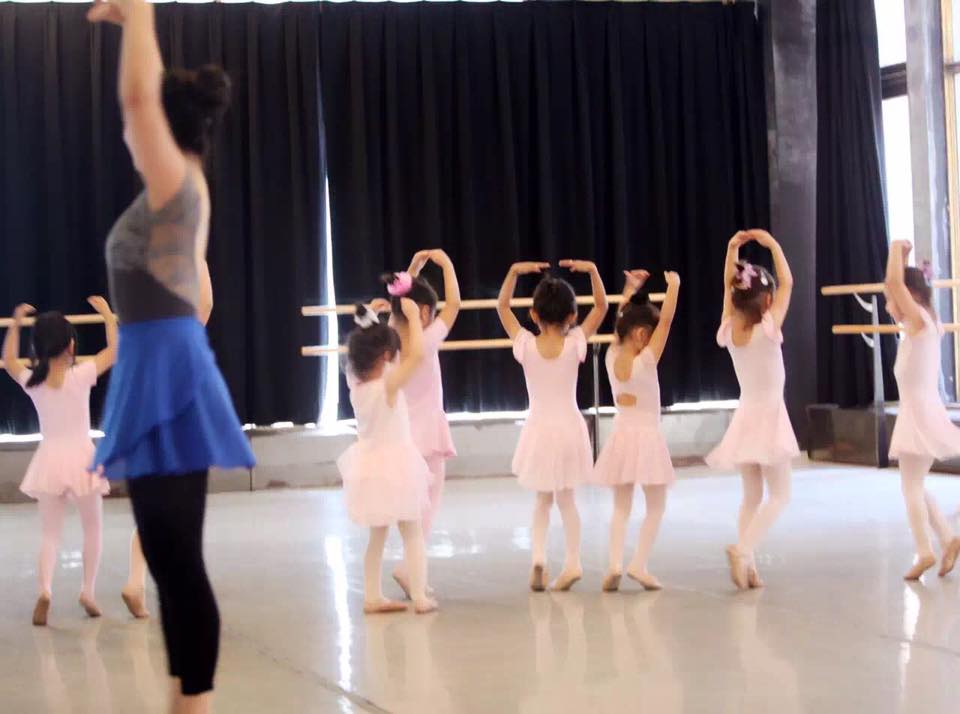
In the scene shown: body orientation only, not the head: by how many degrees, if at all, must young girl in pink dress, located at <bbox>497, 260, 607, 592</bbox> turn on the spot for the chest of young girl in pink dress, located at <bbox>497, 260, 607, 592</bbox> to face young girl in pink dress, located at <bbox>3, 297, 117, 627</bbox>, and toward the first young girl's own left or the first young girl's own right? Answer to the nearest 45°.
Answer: approximately 90° to the first young girl's own left

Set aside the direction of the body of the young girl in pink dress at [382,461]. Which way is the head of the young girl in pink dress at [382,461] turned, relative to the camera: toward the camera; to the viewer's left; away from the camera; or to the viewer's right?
away from the camera

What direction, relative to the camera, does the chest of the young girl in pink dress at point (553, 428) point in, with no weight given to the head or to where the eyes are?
away from the camera

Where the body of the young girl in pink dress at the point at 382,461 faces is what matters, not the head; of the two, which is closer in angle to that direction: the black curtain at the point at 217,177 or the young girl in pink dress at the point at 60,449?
the black curtain

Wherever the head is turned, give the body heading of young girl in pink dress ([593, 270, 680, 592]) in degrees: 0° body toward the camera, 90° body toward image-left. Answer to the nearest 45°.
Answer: approximately 225°

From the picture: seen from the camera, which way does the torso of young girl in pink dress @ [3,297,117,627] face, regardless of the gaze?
away from the camera
